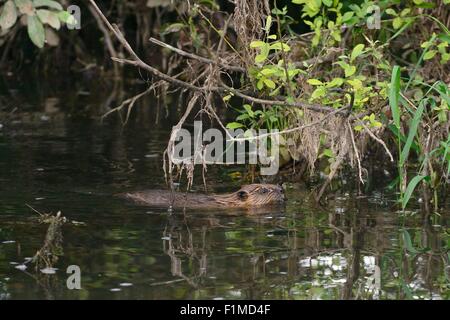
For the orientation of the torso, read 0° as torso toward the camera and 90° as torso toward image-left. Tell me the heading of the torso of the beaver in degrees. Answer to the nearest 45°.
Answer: approximately 270°
